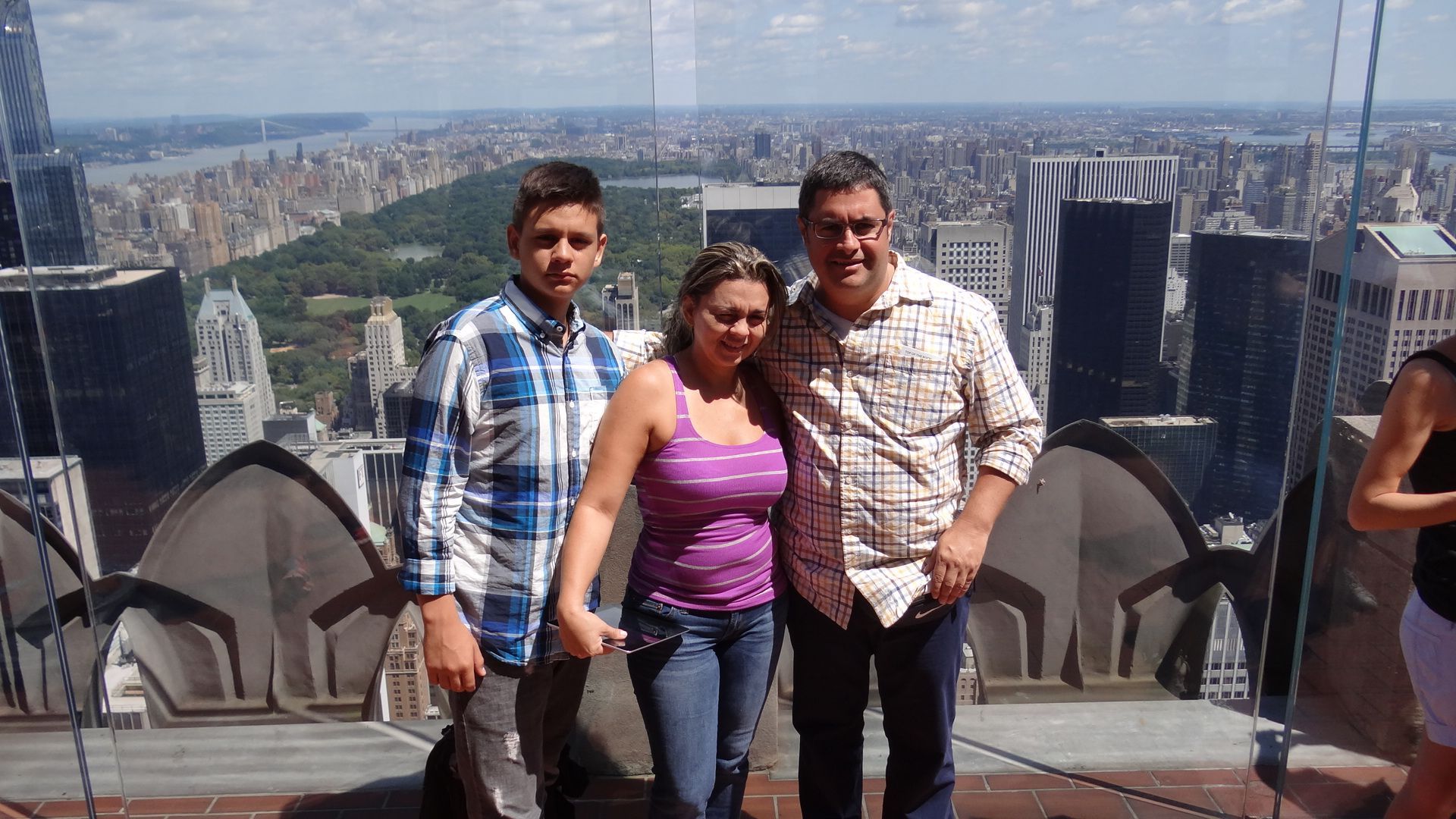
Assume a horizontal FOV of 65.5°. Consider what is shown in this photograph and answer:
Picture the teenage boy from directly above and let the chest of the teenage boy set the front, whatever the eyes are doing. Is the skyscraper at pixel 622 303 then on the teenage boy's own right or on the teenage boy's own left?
on the teenage boy's own left

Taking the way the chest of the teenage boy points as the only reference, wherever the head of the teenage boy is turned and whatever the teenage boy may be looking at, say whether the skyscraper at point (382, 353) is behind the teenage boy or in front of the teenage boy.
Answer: behind

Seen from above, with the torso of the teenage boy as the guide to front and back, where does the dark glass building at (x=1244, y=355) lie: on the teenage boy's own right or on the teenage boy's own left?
on the teenage boy's own left

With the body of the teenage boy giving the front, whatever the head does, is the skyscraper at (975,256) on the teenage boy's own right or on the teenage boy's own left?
on the teenage boy's own left

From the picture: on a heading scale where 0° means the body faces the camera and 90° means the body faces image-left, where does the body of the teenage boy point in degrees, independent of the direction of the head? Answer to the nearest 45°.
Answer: approximately 315°

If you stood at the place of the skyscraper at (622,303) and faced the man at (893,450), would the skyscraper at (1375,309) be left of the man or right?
left

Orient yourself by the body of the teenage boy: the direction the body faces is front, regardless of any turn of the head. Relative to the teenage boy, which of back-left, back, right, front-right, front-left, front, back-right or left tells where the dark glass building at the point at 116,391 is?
back

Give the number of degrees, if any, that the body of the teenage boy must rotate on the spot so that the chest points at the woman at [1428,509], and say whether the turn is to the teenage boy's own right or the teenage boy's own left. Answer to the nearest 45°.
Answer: approximately 45° to the teenage boy's own left

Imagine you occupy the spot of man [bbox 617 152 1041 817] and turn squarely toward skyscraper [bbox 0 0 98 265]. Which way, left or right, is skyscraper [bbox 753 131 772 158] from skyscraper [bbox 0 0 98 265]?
right

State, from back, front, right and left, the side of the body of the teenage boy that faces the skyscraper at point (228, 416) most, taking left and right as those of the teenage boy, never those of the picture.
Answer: back
